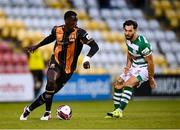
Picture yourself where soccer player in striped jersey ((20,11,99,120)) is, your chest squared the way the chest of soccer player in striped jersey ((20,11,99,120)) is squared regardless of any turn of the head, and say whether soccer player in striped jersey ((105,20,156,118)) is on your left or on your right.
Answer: on your left

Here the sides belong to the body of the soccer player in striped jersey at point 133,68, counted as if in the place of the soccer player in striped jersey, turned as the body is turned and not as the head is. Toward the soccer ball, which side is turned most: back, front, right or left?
front

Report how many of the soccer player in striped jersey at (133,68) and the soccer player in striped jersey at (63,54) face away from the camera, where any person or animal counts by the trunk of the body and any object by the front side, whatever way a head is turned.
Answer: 0

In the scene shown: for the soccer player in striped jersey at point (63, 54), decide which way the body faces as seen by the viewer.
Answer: toward the camera

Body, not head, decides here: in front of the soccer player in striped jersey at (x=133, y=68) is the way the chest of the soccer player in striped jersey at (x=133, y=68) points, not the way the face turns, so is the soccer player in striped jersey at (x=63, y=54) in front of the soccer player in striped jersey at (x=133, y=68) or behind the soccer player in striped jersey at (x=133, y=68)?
in front

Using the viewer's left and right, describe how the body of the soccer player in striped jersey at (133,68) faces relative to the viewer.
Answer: facing the viewer and to the left of the viewer
